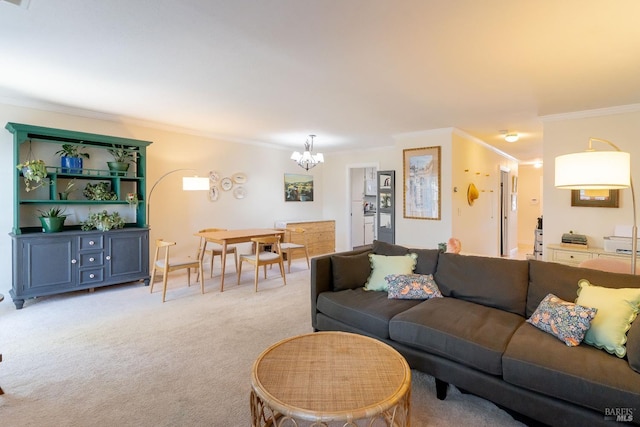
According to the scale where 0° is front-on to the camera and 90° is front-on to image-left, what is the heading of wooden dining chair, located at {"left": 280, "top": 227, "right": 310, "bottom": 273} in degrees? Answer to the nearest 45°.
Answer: approximately 45°

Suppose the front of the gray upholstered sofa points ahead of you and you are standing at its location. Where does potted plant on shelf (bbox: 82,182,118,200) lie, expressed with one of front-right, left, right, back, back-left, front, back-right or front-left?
front-right

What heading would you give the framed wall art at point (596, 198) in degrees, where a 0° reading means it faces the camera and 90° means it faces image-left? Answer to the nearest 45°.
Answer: approximately 0°

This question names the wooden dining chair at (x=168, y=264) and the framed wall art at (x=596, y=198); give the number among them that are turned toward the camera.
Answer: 1

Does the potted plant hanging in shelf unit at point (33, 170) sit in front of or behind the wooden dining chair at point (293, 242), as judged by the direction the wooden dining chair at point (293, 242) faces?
in front

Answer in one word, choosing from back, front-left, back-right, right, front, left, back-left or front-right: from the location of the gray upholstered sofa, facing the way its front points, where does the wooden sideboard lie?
right

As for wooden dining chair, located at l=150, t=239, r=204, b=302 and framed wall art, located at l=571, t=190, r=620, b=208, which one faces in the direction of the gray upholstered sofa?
the framed wall art

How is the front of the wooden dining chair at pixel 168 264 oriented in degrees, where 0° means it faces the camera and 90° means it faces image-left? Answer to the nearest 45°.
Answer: approximately 225°

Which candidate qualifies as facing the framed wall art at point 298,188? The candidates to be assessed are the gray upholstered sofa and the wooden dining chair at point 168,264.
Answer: the wooden dining chair
